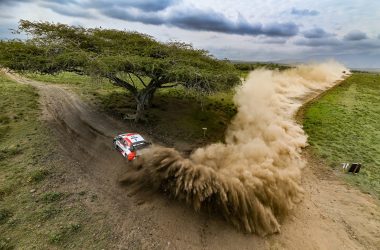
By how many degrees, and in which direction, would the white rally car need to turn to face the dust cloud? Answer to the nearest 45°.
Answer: approximately 180°
